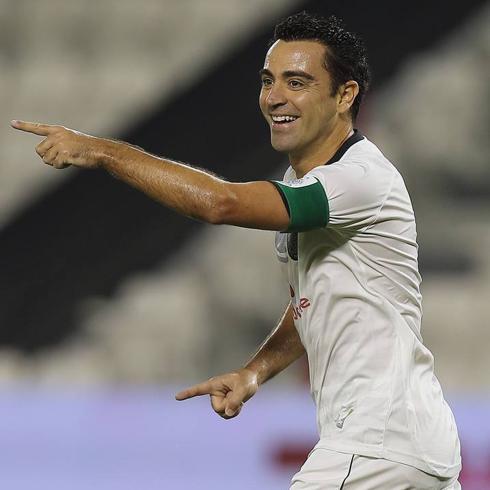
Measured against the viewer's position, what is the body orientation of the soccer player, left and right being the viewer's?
facing to the left of the viewer

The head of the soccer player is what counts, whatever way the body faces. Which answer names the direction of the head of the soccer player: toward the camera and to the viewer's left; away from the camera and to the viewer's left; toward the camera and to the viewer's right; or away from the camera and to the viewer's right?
toward the camera and to the viewer's left
